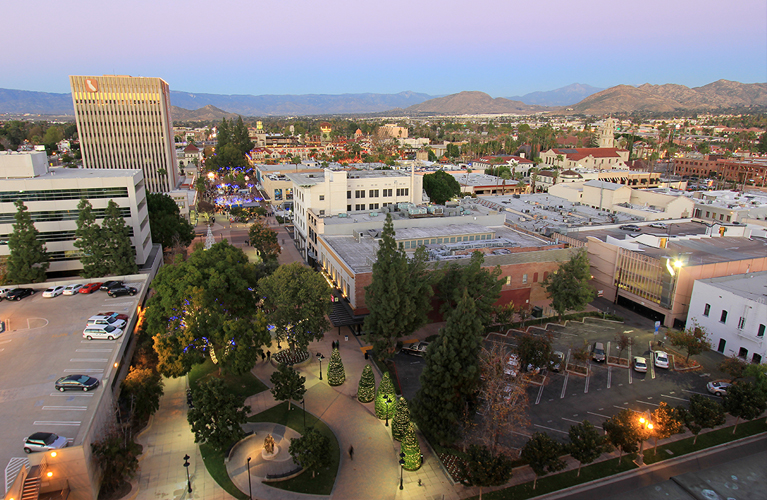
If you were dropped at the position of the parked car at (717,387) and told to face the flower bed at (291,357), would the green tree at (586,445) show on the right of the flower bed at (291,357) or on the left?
left

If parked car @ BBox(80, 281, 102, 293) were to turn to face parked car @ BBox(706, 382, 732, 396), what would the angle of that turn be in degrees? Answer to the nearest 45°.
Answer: approximately 90° to its right

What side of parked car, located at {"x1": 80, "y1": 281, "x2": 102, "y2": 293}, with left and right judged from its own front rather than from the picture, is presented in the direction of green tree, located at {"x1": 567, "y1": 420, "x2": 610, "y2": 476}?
right

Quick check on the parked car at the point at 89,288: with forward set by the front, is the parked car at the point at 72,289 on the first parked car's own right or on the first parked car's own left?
on the first parked car's own left

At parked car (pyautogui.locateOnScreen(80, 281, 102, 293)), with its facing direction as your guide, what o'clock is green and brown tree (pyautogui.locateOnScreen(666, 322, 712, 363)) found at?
The green and brown tree is roughly at 3 o'clock from the parked car.

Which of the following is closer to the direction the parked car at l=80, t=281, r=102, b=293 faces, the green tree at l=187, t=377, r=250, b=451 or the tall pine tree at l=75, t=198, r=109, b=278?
the tall pine tree

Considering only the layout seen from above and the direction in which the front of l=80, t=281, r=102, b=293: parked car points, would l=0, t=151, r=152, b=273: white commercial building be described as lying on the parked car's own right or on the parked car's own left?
on the parked car's own left

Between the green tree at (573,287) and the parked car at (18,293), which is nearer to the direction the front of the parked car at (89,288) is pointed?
the green tree

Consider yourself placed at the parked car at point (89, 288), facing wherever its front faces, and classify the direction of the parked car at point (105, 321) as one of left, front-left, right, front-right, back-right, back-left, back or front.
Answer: back-right

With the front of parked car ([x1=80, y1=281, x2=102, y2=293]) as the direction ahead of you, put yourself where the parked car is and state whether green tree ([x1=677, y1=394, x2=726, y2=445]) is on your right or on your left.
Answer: on your right

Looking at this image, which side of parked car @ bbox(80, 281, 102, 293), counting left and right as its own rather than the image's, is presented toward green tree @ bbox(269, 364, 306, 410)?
right

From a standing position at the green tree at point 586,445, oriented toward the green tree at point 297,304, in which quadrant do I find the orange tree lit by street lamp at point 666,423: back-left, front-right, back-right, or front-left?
back-right

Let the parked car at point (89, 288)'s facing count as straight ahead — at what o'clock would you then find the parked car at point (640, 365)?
the parked car at point (640, 365) is roughly at 3 o'clock from the parked car at point (89, 288).

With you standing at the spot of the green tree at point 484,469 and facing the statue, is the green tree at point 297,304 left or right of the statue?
right

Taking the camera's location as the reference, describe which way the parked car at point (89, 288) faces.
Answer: facing away from the viewer and to the right of the viewer
